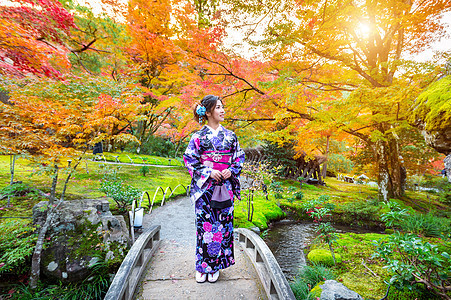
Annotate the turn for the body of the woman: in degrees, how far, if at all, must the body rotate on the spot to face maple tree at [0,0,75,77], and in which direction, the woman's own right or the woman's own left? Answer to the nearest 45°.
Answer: approximately 135° to the woman's own right

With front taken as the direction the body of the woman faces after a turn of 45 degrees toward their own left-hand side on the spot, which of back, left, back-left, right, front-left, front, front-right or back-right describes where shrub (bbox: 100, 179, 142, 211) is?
back

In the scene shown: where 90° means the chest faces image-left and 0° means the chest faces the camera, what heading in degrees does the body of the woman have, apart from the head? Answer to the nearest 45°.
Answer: approximately 0°

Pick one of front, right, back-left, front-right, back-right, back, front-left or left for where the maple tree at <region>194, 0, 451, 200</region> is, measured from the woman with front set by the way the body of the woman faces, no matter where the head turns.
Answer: back-left

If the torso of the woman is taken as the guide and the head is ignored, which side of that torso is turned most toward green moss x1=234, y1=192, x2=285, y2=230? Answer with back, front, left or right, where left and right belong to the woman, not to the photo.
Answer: back

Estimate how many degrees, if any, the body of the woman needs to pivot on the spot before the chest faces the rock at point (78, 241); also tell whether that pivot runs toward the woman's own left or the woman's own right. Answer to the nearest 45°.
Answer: approximately 135° to the woman's own right

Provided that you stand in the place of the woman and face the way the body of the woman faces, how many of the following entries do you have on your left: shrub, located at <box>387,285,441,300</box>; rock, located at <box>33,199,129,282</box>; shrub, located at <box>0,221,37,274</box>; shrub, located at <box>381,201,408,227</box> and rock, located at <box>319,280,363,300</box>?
3

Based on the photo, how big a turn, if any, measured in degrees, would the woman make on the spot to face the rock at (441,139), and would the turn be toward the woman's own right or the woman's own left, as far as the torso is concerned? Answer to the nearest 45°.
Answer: approximately 90° to the woman's own left

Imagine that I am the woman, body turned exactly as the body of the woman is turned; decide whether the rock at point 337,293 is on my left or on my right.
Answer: on my left

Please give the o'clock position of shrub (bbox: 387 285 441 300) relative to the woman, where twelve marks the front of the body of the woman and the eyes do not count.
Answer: The shrub is roughly at 9 o'clock from the woman.
